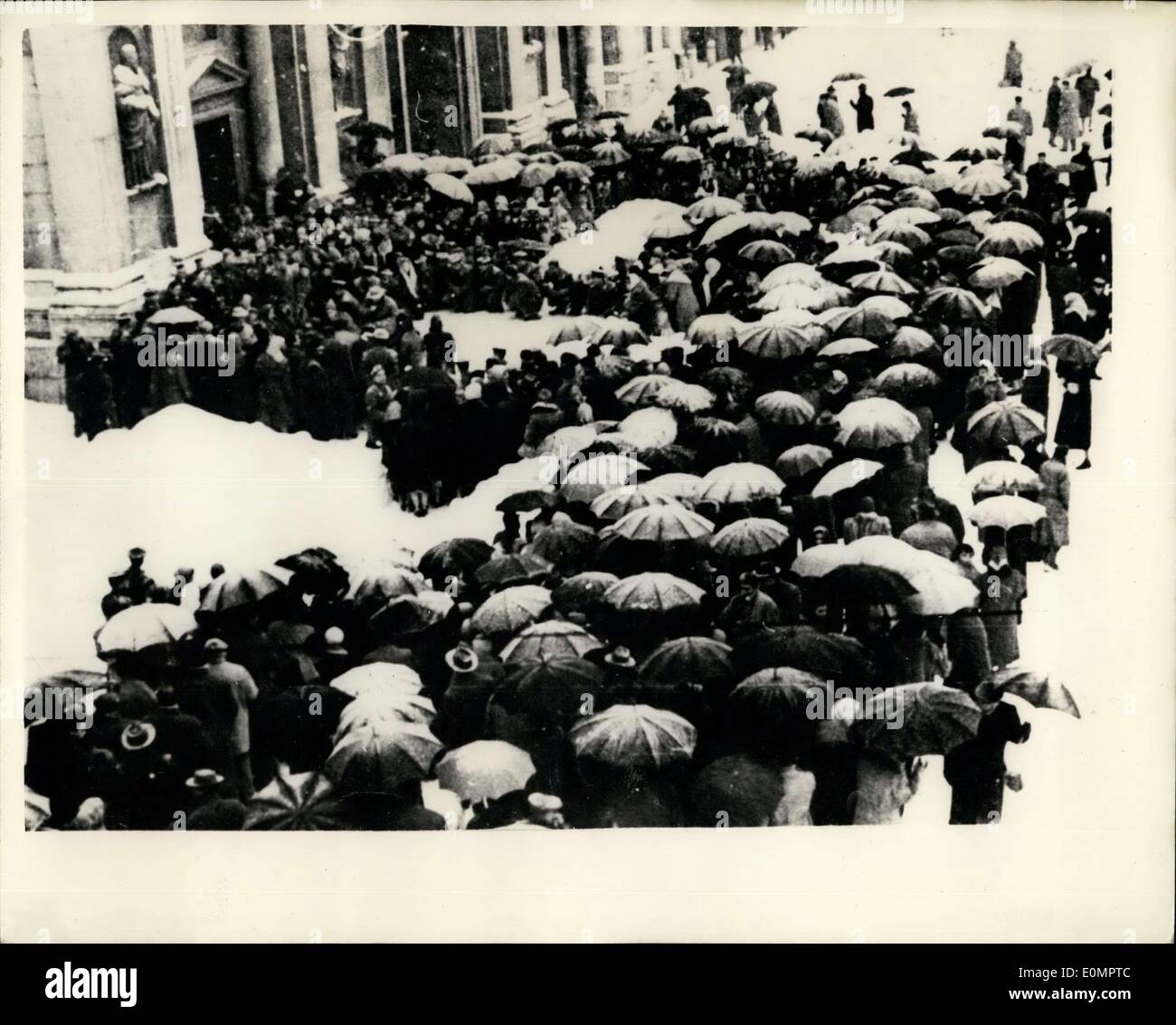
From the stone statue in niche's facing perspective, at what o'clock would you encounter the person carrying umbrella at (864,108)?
The person carrying umbrella is roughly at 11 o'clock from the stone statue in niche.

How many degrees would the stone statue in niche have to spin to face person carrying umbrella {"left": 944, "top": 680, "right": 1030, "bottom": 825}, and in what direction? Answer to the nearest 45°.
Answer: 0° — it already faces them

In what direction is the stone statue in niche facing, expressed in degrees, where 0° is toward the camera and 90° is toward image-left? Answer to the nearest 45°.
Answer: approximately 315°
